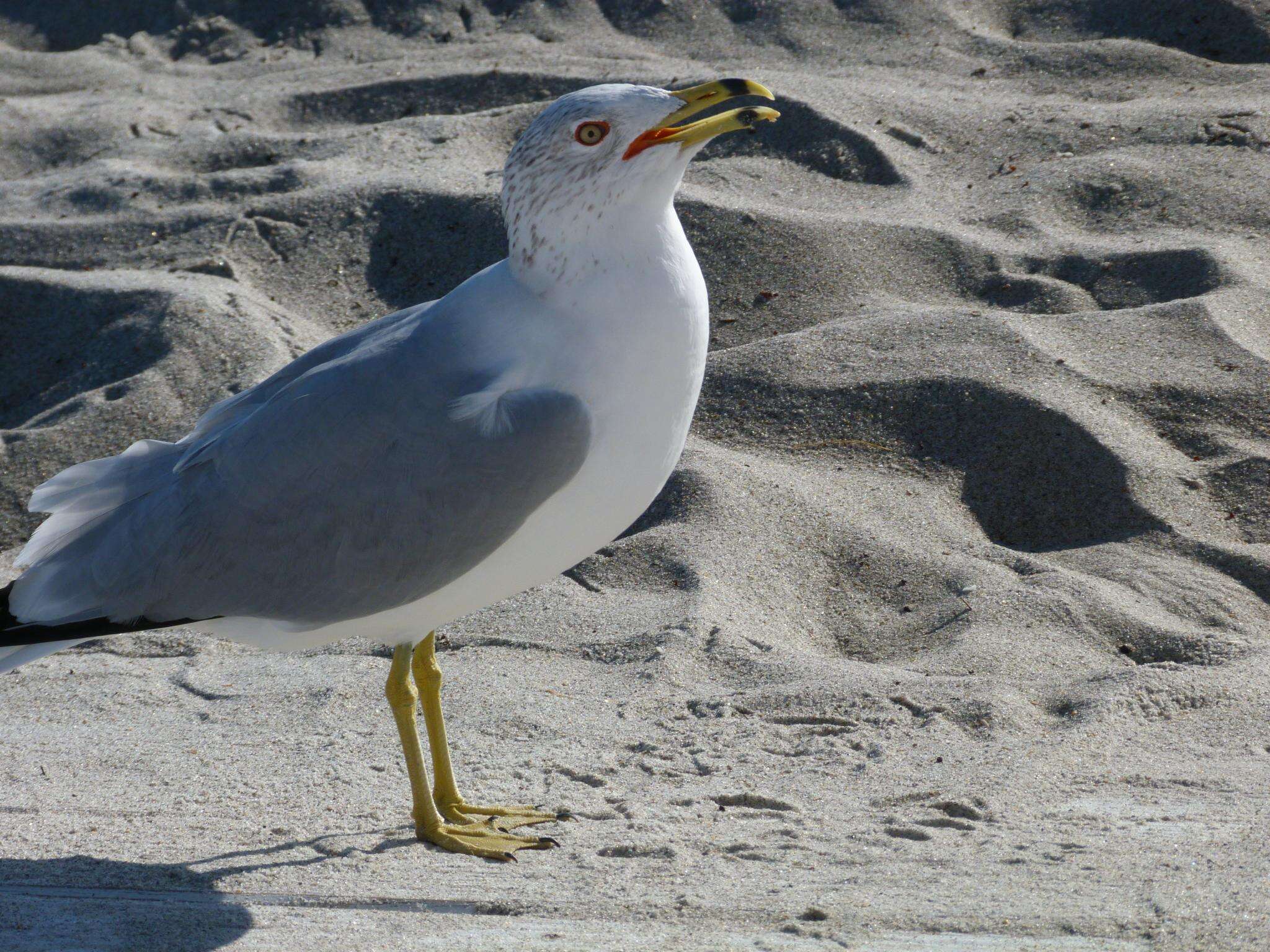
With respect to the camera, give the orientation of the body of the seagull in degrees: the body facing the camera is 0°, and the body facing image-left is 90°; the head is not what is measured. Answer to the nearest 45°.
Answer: approximately 270°
